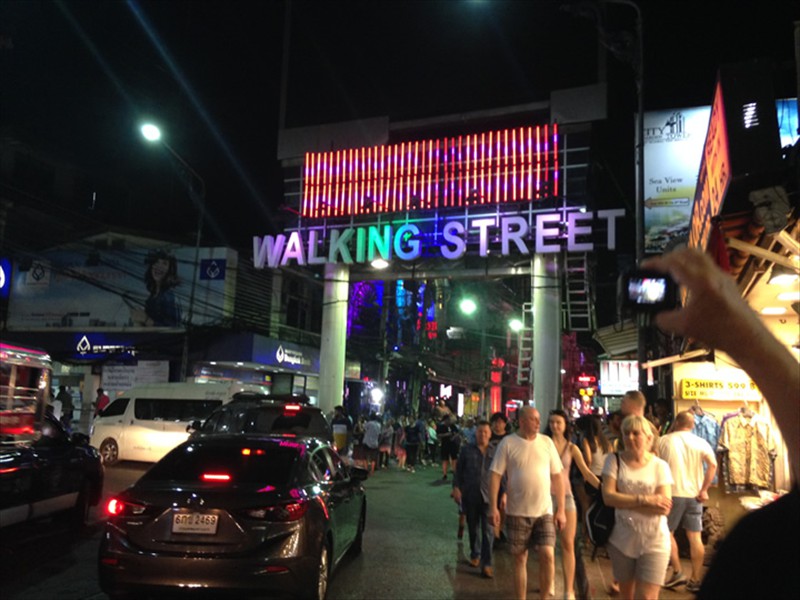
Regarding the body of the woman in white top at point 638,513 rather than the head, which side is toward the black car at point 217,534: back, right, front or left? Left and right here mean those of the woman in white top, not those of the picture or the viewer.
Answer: right

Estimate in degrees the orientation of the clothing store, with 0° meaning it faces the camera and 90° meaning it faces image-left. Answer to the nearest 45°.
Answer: approximately 45°

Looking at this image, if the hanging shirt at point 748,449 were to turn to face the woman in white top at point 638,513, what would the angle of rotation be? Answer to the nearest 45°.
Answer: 0° — it already faces them

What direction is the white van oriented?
to the viewer's left

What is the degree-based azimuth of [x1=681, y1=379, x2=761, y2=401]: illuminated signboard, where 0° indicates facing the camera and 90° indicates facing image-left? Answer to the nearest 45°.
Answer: approximately 0°

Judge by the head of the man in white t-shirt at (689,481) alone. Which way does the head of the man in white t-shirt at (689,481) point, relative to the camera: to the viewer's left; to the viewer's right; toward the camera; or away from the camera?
away from the camera

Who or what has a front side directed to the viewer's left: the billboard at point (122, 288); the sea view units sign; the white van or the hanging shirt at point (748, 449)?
the white van

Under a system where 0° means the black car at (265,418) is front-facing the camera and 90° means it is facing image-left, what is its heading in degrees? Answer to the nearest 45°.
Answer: approximately 135°

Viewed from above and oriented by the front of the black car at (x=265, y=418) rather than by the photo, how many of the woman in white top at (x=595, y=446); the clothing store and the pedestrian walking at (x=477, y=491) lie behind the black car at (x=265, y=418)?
3

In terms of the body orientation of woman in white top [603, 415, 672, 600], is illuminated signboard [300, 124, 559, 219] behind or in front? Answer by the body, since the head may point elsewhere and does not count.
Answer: behind
